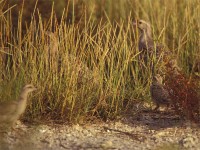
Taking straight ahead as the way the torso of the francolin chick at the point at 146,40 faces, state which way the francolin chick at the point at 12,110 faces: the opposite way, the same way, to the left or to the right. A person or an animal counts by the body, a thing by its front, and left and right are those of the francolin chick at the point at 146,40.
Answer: the opposite way

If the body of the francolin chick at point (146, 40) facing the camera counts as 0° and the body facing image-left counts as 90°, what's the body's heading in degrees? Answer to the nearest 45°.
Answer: approximately 90°

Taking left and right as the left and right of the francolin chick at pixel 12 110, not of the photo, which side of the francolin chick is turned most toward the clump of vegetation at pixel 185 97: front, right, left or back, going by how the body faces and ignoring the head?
front

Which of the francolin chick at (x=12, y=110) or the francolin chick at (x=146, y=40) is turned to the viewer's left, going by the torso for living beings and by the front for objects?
the francolin chick at (x=146, y=40)

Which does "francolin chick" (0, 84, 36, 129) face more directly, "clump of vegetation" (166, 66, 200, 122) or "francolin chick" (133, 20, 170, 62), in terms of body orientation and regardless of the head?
the clump of vegetation

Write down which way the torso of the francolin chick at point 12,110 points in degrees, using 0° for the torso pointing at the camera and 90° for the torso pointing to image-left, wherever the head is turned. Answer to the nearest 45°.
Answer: approximately 270°

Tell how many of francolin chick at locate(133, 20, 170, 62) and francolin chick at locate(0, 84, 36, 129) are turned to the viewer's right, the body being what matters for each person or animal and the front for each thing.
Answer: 1

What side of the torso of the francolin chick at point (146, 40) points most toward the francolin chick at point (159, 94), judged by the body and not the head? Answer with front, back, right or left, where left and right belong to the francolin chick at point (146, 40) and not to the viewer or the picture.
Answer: left

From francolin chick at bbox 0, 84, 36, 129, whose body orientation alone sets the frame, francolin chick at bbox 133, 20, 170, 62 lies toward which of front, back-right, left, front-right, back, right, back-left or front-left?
front-left
